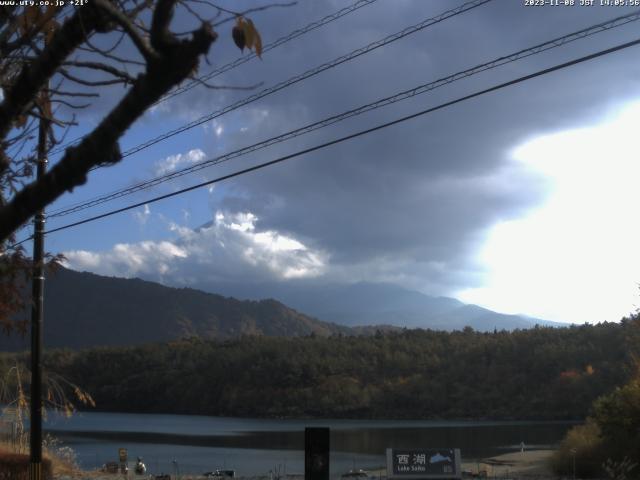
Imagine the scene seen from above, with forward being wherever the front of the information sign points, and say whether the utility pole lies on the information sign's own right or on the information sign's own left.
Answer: on the information sign's own right

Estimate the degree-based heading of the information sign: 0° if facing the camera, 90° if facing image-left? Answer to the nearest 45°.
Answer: approximately 0°

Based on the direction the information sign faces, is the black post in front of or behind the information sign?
in front
